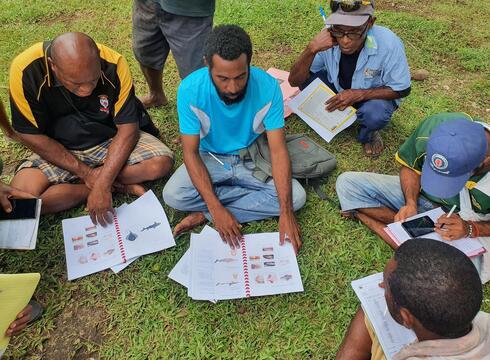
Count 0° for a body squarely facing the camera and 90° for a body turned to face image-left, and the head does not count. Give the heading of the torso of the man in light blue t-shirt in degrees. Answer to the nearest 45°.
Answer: approximately 0°

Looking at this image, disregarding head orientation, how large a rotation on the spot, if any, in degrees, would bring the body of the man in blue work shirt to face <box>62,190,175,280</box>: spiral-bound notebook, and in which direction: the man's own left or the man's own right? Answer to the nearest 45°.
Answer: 0° — they already face it

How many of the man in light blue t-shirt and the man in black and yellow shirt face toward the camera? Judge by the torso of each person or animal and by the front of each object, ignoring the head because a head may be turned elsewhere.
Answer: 2

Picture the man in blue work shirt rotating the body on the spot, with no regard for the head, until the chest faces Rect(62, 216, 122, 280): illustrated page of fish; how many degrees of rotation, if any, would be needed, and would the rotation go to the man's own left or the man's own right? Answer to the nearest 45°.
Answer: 0° — they already face it

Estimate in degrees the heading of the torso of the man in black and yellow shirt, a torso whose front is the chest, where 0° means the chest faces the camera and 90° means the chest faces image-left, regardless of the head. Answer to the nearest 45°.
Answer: approximately 0°

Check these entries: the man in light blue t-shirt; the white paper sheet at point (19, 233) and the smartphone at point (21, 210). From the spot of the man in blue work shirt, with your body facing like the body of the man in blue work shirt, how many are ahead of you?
3

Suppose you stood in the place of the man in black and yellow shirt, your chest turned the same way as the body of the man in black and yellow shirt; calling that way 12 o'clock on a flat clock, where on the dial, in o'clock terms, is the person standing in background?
The person standing in background is roughly at 8 o'clock from the man in black and yellow shirt.

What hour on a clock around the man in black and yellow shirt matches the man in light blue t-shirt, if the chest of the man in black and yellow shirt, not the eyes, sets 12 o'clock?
The man in light blue t-shirt is roughly at 10 o'clock from the man in black and yellow shirt.
